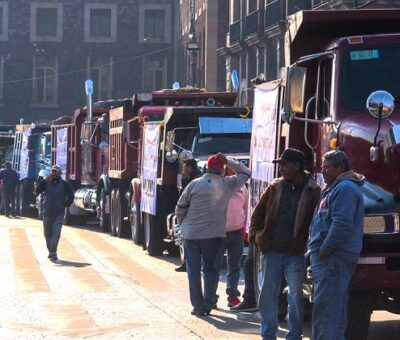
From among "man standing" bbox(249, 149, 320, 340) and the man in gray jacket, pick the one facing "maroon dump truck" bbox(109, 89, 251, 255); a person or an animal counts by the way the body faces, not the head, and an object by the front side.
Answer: the man in gray jacket

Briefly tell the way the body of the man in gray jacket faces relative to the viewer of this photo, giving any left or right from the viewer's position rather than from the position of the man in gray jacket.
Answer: facing away from the viewer

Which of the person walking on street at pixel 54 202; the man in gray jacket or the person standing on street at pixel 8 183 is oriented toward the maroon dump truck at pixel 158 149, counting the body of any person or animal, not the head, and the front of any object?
the man in gray jacket

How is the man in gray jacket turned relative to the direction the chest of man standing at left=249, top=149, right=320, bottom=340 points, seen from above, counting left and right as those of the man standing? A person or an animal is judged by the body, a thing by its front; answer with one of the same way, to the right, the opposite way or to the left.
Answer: the opposite way

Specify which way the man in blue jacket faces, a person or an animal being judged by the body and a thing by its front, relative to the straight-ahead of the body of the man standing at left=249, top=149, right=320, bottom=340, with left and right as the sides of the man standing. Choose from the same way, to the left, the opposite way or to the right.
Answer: to the right

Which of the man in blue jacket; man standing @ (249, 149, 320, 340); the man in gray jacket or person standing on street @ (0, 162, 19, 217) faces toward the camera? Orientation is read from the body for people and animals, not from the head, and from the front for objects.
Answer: the man standing

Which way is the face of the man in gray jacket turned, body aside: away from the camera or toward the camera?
away from the camera

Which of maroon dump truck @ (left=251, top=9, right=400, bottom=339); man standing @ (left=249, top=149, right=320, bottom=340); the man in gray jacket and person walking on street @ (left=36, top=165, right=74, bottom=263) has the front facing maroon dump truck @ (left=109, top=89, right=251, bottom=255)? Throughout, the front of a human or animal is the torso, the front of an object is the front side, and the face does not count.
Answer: the man in gray jacket

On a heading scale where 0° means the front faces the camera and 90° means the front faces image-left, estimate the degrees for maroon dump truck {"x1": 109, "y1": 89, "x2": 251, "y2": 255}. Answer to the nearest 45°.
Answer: approximately 315°

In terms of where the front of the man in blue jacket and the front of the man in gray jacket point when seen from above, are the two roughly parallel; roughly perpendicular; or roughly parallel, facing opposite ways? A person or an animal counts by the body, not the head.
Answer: roughly perpendicular

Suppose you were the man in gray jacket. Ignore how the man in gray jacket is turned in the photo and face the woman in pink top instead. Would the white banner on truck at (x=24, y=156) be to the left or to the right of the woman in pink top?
left
